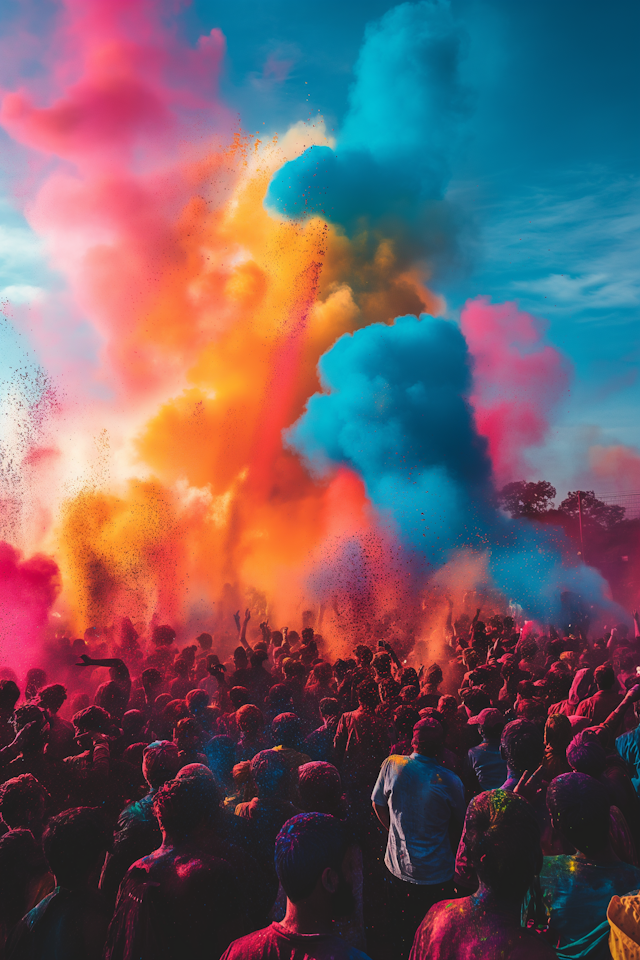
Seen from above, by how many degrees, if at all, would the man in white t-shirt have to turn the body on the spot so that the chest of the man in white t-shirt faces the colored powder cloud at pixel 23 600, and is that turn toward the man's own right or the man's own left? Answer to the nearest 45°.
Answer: approximately 45° to the man's own left

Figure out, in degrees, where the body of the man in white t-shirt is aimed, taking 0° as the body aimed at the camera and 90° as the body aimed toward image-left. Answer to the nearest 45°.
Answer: approximately 180°

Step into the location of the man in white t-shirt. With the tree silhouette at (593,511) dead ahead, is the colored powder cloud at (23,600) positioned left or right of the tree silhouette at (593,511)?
left

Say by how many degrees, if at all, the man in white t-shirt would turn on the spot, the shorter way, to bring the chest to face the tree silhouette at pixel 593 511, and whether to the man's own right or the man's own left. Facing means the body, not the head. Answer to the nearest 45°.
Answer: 0° — they already face it
